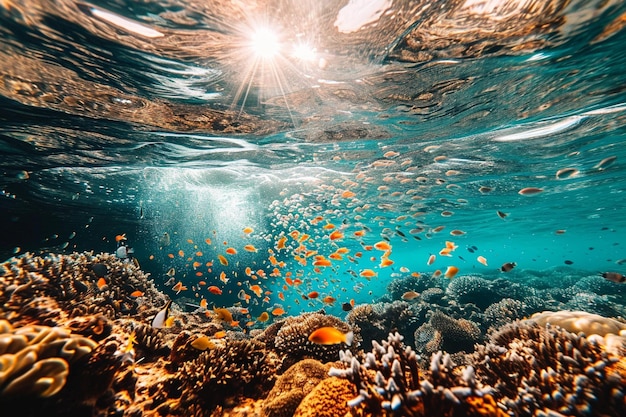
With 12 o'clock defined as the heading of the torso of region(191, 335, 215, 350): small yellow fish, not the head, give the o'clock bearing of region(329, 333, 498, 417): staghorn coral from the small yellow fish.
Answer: The staghorn coral is roughly at 8 o'clock from the small yellow fish.

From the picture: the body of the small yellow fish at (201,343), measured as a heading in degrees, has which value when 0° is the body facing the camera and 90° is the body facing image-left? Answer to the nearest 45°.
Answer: approximately 90°

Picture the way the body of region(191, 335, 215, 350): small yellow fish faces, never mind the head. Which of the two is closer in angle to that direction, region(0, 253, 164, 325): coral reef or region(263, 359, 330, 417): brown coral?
the coral reef

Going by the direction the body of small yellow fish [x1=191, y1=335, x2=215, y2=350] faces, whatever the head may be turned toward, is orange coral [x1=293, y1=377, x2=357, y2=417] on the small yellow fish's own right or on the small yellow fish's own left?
on the small yellow fish's own left

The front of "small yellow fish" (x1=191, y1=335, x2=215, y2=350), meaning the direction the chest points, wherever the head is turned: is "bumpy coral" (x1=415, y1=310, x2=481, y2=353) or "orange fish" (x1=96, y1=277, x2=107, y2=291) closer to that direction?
the orange fish

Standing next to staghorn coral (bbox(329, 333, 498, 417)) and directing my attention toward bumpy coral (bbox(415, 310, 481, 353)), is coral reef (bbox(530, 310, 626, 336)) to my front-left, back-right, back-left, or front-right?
front-right

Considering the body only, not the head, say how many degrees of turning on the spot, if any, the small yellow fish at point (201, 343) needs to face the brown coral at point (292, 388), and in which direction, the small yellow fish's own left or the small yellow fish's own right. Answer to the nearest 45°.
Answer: approximately 135° to the small yellow fish's own left

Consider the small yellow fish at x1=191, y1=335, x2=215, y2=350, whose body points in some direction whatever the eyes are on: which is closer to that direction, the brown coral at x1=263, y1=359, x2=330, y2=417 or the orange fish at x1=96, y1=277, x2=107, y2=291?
the orange fish

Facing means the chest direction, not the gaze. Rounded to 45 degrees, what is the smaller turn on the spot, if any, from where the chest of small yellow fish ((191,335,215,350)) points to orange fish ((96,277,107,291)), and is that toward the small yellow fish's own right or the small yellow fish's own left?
approximately 45° to the small yellow fish's own right

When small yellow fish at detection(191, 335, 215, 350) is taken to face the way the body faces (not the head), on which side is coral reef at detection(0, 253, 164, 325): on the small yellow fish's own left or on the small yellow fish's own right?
on the small yellow fish's own right
